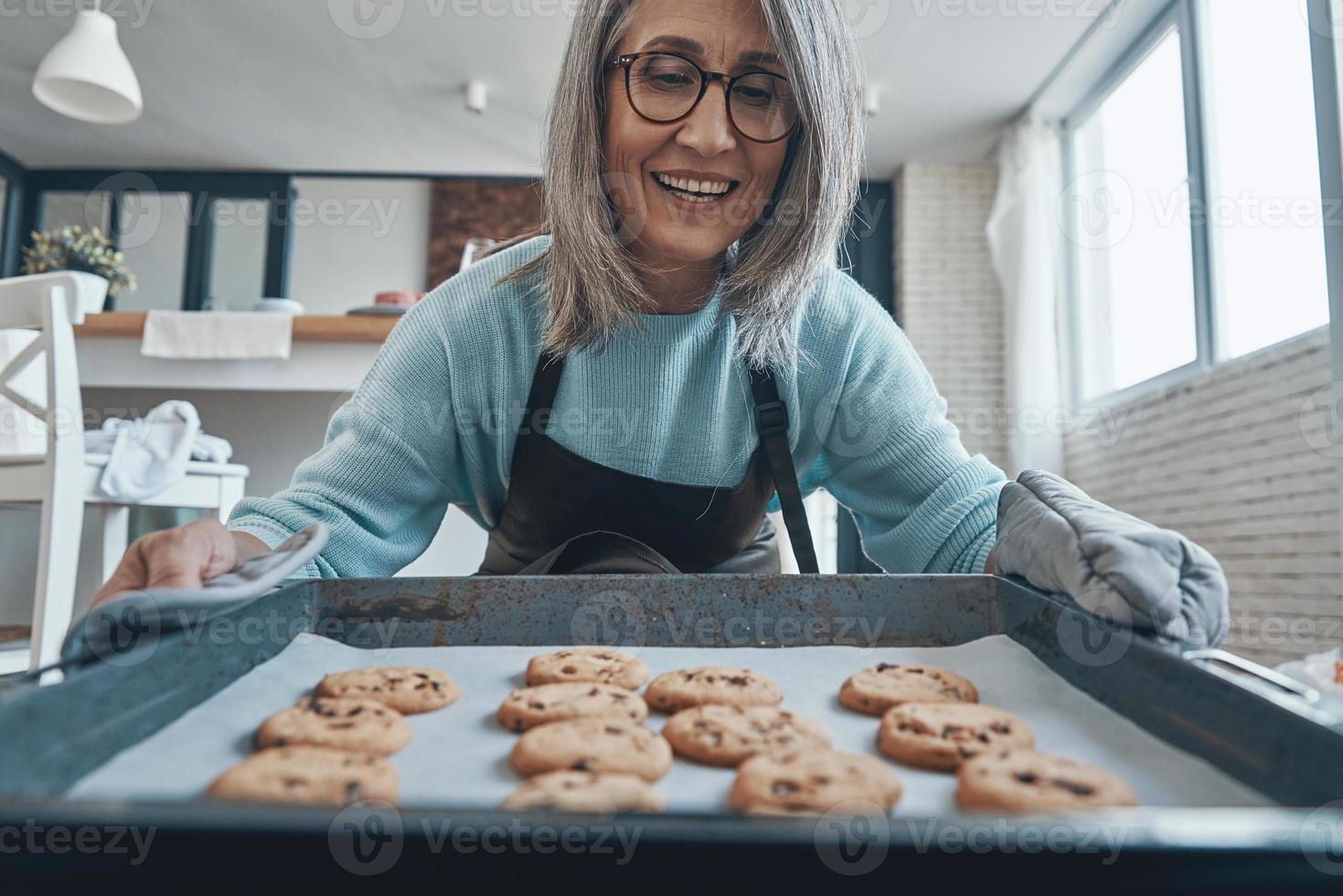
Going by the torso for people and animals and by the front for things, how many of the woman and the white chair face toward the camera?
1

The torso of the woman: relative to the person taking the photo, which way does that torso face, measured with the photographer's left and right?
facing the viewer

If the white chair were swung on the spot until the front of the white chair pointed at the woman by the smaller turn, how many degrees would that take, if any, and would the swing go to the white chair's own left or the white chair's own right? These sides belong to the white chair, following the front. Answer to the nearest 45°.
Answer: approximately 90° to the white chair's own right

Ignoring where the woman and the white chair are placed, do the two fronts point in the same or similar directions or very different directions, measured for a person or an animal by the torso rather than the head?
very different directions

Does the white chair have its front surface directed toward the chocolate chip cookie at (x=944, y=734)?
no

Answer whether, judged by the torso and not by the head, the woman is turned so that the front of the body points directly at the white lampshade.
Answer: no

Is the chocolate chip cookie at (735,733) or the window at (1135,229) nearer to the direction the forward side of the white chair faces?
the window

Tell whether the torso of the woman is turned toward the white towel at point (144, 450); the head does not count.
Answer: no

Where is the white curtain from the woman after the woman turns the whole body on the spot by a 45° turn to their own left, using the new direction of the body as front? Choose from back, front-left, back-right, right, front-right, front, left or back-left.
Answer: left

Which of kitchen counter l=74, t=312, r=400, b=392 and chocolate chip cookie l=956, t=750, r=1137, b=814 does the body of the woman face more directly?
the chocolate chip cookie

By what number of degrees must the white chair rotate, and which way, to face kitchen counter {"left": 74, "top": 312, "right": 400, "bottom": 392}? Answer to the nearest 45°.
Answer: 0° — it already faces it

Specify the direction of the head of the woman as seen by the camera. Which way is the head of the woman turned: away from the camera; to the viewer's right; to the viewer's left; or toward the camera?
toward the camera

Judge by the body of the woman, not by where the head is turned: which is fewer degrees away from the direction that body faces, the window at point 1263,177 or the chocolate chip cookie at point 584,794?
the chocolate chip cookie

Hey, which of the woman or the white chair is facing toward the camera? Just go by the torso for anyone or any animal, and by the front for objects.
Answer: the woman

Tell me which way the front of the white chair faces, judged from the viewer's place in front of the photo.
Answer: facing away from the viewer and to the right of the viewer

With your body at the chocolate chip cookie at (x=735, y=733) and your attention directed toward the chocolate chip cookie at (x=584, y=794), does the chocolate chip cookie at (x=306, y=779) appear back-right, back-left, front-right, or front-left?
front-right
